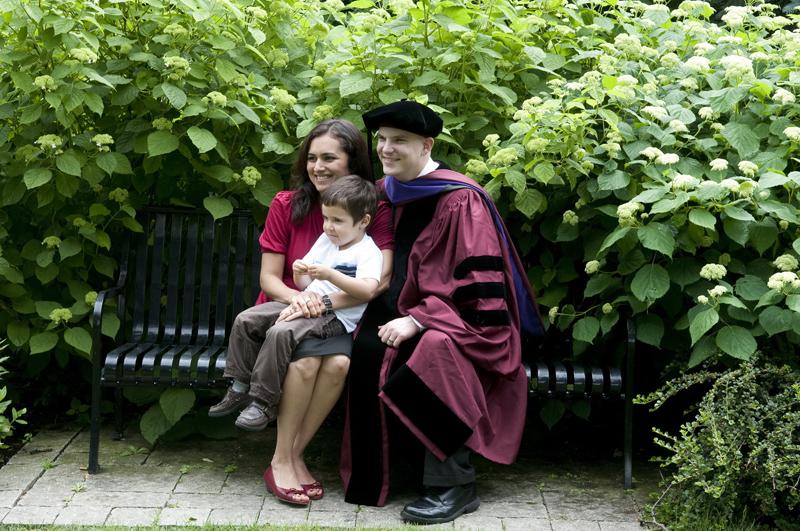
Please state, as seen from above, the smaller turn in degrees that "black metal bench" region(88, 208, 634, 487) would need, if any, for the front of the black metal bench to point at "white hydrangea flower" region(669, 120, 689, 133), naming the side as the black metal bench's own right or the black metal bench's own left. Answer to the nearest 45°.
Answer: approximately 90° to the black metal bench's own left

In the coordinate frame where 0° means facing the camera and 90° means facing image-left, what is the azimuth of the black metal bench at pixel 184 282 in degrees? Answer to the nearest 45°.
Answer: approximately 0°

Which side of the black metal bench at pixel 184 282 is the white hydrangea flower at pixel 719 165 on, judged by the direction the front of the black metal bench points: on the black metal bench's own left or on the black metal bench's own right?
on the black metal bench's own left

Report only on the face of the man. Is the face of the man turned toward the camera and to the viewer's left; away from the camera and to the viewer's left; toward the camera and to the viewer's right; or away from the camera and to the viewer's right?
toward the camera and to the viewer's left

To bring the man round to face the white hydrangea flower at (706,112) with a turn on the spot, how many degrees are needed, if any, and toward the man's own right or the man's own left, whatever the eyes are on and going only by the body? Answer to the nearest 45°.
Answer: approximately 135° to the man's own left

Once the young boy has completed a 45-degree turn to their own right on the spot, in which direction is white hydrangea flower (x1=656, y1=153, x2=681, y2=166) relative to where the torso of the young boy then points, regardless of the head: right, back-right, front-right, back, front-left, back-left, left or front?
back

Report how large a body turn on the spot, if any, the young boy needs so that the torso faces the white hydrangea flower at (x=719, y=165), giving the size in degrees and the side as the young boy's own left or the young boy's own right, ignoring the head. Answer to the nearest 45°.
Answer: approximately 135° to the young boy's own left
